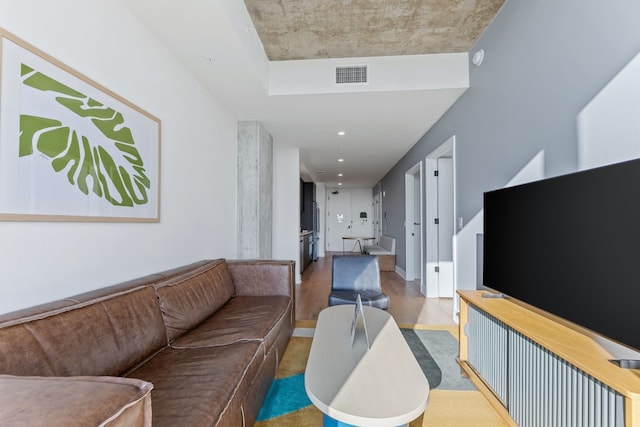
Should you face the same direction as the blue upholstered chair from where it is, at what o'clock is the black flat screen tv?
The black flat screen tv is roughly at 11 o'clock from the blue upholstered chair.

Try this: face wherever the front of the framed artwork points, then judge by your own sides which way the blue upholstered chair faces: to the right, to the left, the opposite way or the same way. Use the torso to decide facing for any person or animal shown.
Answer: to the right

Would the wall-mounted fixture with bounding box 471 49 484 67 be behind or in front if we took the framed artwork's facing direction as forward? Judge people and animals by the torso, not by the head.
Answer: in front

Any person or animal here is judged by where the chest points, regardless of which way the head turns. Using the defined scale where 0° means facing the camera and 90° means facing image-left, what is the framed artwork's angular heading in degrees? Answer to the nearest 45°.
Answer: approximately 315°

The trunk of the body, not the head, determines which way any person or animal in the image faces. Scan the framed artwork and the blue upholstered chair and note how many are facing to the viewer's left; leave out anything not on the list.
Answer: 0

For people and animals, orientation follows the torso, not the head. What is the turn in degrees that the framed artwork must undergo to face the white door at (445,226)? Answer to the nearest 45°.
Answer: approximately 45° to its left

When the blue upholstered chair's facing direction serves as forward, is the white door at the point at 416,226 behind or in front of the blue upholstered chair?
behind

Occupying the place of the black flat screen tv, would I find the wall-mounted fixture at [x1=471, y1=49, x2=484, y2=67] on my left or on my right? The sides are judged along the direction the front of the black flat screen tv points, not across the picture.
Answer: on my right

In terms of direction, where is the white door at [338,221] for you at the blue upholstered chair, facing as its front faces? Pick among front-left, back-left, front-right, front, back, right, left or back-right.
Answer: back

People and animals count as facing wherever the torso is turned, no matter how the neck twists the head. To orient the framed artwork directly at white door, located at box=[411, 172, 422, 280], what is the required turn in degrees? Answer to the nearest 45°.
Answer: approximately 45° to its left

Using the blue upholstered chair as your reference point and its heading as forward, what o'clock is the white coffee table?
The white coffee table is roughly at 12 o'clock from the blue upholstered chair.

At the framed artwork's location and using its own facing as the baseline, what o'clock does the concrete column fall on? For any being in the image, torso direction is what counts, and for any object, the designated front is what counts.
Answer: The concrete column is roughly at 9 o'clock from the framed artwork.

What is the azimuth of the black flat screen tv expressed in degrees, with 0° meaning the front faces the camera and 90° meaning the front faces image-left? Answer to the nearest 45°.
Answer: approximately 45°

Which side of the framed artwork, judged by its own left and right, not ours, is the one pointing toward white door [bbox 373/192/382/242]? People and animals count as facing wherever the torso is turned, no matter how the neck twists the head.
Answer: left

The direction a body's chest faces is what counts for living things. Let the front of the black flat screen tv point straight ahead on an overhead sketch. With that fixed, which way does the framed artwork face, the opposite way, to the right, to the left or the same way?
the opposite way

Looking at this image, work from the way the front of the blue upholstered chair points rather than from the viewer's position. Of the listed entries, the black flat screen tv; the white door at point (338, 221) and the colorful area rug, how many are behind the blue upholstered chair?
1
